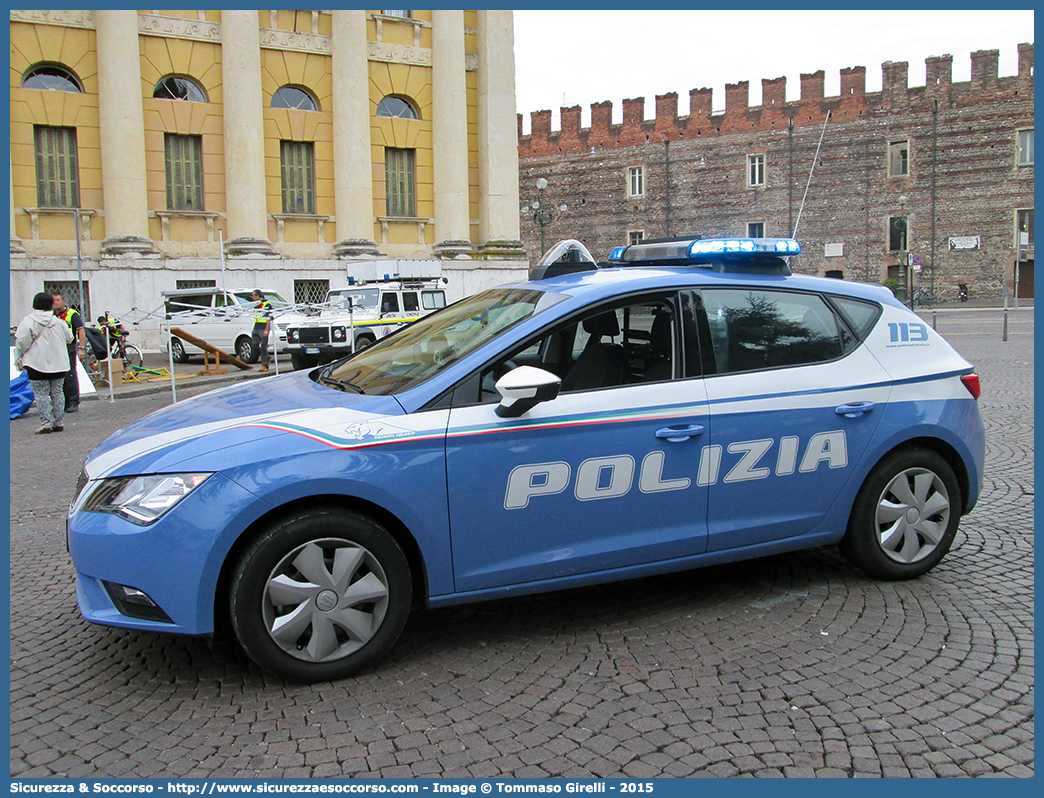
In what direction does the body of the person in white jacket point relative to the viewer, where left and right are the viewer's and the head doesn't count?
facing away from the viewer

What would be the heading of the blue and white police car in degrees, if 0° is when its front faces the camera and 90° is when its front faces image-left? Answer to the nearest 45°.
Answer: approximately 45°

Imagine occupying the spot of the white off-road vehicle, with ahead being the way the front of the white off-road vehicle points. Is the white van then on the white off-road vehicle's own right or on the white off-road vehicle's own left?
on the white off-road vehicle's own right

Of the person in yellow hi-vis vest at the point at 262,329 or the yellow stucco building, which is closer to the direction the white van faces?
the person in yellow hi-vis vest

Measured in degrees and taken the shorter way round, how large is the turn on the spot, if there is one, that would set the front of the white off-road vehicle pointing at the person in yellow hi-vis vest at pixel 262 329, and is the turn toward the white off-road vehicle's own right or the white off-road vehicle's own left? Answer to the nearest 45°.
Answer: approximately 90° to the white off-road vehicle's own right

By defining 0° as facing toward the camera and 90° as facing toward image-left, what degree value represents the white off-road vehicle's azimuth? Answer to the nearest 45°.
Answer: approximately 45°

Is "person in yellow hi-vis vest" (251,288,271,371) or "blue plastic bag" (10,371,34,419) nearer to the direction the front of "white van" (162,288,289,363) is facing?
the person in yellow hi-vis vest

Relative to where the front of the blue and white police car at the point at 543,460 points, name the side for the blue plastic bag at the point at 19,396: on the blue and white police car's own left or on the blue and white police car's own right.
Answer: on the blue and white police car's own right

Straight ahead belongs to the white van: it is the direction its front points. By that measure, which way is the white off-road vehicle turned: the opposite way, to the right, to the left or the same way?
to the right

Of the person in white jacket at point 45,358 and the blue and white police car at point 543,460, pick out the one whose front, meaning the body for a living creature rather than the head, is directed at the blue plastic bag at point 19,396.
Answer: the person in white jacket
